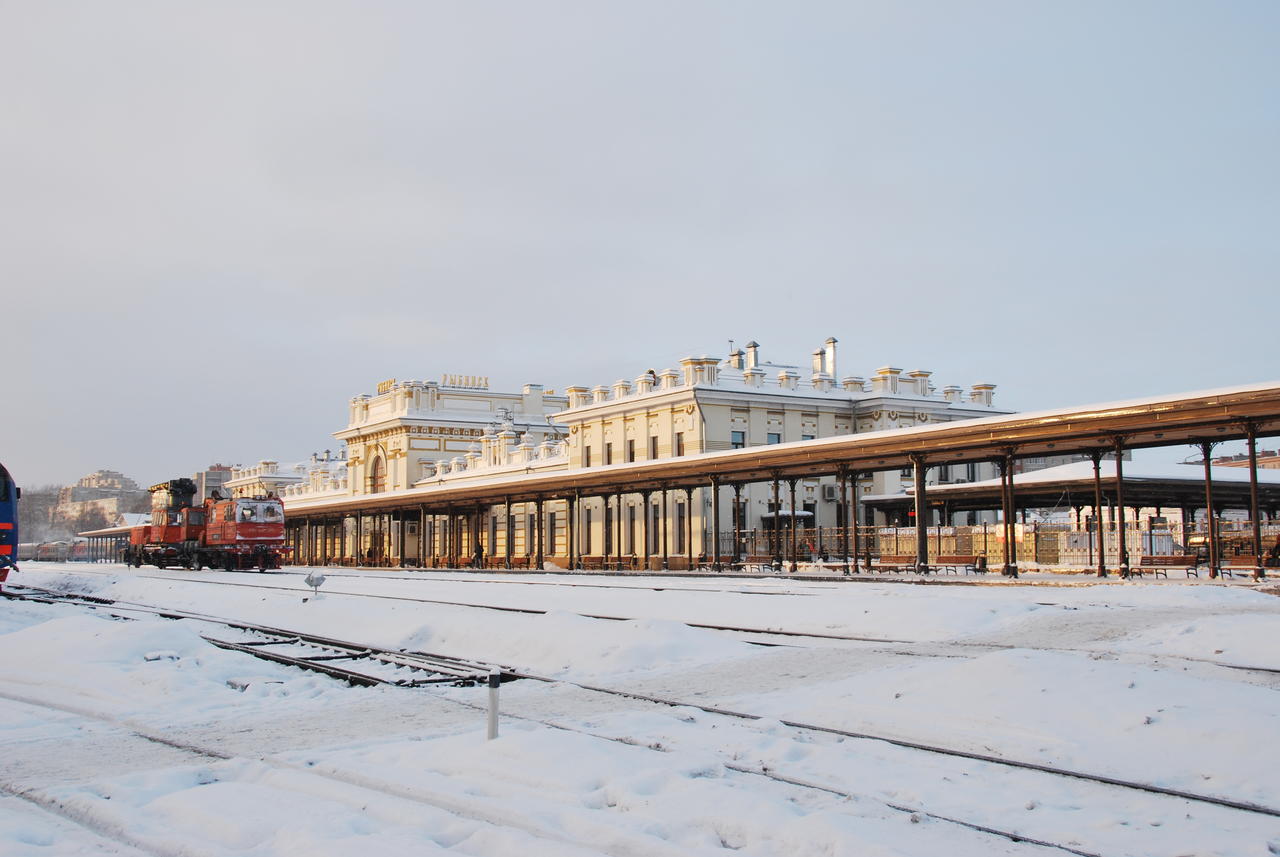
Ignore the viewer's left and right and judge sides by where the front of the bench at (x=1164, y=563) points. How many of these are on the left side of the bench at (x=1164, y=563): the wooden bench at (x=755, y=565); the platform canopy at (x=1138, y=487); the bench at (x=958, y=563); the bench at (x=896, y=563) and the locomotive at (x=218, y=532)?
0

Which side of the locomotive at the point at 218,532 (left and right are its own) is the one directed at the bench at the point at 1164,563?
front

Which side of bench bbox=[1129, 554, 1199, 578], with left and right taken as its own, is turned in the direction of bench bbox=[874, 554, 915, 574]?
right

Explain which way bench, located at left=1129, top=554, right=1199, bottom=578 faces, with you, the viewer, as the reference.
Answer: facing the viewer and to the left of the viewer

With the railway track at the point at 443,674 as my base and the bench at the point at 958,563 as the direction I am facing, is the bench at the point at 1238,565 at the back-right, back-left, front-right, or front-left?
front-right

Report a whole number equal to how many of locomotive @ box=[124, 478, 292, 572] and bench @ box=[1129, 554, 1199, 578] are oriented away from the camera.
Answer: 0

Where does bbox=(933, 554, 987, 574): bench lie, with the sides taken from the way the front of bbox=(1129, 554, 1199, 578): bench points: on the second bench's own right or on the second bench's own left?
on the second bench's own right

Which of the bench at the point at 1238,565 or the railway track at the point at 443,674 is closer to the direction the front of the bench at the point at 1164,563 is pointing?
the railway track

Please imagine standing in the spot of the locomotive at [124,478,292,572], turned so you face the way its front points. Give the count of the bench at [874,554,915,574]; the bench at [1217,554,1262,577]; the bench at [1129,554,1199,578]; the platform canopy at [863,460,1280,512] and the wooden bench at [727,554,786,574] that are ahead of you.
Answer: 5

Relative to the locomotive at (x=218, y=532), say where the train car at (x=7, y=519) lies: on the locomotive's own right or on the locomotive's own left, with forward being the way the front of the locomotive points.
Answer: on the locomotive's own right

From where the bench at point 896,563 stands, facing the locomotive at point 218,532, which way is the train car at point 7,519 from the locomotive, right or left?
left

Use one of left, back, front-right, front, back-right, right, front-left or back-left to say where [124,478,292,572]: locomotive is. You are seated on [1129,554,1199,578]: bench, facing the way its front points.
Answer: front-right

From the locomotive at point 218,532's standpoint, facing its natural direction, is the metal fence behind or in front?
in front

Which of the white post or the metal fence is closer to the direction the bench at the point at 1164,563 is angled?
the white post

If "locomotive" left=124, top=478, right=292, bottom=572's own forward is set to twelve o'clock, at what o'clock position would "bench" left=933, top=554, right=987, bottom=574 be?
The bench is roughly at 12 o'clock from the locomotive.

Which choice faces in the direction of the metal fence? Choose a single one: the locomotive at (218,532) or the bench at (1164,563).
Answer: the locomotive

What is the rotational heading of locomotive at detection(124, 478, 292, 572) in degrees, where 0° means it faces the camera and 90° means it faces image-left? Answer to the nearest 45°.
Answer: approximately 315°

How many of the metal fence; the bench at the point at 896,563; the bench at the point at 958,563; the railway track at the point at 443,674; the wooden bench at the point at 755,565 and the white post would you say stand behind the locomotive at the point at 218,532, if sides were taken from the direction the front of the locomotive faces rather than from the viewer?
0

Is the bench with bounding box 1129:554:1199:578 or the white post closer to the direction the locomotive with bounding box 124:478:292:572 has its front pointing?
the bench
